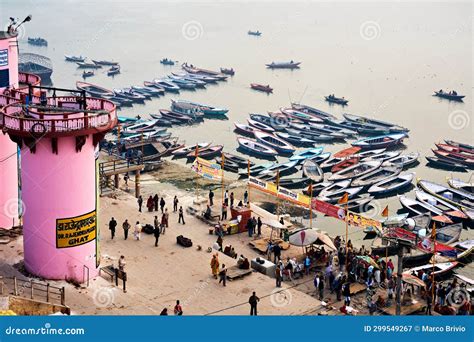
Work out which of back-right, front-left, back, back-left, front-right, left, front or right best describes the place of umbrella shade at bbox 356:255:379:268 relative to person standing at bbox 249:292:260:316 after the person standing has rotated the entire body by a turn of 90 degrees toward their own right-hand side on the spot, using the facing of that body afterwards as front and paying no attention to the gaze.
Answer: front-left

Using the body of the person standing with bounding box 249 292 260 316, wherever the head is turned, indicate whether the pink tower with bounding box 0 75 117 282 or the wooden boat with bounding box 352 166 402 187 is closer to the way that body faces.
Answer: the wooden boat

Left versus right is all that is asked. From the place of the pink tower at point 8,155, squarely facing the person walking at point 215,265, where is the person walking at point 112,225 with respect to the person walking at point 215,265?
left

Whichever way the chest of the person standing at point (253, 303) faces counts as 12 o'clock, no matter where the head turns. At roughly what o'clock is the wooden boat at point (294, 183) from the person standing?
The wooden boat is roughly at 12 o'clock from the person standing.

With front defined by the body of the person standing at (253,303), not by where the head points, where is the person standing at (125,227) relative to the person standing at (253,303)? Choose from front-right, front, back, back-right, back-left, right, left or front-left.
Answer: front-left

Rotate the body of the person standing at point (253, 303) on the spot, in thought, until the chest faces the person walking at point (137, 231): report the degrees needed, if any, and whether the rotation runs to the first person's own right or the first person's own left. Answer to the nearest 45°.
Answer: approximately 45° to the first person's own left

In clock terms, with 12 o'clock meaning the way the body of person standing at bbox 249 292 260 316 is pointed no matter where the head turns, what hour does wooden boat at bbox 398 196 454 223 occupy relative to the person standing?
The wooden boat is roughly at 1 o'clock from the person standing.

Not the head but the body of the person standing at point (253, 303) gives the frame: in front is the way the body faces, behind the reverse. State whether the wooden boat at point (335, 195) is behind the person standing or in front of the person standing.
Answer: in front

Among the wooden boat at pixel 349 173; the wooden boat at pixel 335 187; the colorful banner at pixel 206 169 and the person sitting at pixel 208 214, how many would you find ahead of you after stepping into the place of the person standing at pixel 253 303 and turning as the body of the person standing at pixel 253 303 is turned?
4

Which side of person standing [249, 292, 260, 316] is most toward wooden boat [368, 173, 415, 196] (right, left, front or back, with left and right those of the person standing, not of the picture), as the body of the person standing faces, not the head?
front

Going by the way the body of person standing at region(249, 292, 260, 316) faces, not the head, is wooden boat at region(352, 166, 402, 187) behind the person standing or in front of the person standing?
in front

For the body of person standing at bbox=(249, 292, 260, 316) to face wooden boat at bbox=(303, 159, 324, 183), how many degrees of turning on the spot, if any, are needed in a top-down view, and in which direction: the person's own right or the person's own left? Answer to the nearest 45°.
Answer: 0° — they already face it

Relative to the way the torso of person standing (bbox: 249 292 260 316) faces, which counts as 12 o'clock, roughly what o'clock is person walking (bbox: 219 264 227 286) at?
person walking (bbox: 219 264 227 286) is roughly at 11 o'clock from person standing (bbox: 249 292 260 316).

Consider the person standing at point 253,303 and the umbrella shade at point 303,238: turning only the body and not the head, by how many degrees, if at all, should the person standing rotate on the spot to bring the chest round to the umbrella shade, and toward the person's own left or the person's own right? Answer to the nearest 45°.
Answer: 0° — they already face it

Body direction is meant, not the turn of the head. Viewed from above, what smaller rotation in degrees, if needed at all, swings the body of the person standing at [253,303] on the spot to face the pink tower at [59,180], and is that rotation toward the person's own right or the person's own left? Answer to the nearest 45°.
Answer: approximately 90° to the person's own left

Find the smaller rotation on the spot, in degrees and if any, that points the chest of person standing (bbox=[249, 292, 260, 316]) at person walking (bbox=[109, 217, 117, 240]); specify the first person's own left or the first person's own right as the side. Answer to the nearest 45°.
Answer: approximately 45° to the first person's own left

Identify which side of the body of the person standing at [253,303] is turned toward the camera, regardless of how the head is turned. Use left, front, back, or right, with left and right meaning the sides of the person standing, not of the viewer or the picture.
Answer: back
